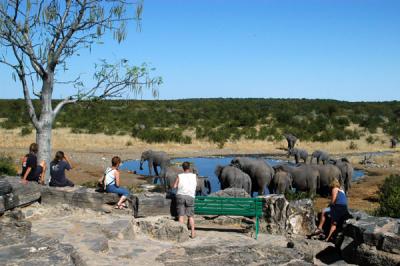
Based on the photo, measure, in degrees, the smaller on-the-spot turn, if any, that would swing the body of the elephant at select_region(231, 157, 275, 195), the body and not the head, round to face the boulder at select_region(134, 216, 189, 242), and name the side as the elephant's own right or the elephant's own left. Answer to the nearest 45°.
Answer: approximately 135° to the elephant's own left

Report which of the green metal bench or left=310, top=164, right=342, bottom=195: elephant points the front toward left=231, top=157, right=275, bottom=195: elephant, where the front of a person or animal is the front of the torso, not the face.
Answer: the green metal bench

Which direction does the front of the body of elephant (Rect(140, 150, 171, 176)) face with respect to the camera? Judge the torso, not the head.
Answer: to the viewer's left

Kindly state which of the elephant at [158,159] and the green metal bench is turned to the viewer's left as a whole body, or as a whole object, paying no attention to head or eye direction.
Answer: the elephant

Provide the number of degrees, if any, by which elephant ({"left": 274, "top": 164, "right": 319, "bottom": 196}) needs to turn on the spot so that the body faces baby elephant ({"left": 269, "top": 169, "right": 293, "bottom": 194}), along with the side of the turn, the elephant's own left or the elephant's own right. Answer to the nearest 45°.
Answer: approximately 45° to the elephant's own left

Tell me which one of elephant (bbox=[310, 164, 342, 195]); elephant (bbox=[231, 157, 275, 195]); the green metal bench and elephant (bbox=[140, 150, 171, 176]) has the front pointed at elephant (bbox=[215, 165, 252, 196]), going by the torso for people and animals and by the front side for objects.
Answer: the green metal bench

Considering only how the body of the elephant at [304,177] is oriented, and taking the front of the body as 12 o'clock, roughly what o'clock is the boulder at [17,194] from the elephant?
The boulder is roughly at 10 o'clock from the elephant.

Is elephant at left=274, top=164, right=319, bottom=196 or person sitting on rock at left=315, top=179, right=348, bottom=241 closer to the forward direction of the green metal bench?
the elephant

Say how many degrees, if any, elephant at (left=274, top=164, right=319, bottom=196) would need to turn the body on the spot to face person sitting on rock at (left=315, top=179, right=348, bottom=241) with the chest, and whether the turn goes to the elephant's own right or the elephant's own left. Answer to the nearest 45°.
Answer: approximately 90° to the elephant's own left

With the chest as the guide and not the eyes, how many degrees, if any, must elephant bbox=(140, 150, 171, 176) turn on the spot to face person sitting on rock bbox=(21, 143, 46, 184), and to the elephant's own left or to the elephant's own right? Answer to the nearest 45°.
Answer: approximately 90° to the elephant's own left

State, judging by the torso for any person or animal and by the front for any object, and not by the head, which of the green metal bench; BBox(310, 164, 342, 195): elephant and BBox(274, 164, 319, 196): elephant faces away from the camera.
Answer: the green metal bench

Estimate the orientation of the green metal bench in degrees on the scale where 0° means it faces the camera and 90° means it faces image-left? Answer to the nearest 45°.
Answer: approximately 180°
